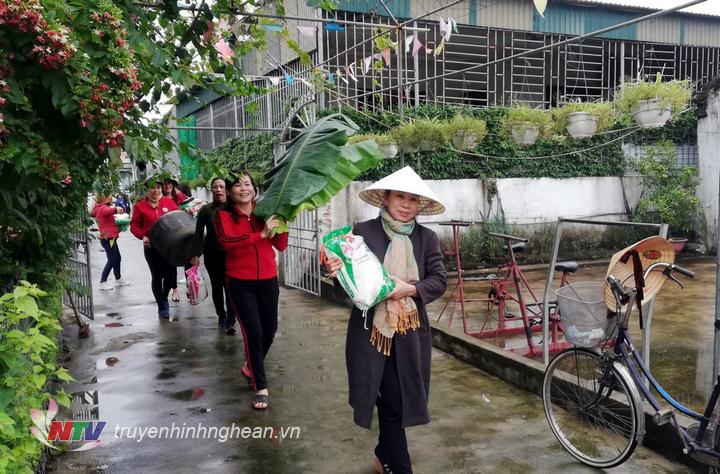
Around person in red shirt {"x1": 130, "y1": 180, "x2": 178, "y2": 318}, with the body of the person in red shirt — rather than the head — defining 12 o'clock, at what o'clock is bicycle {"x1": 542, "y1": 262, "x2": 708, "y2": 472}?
The bicycle is roughly at 11 o'clock from the person in red shirt.

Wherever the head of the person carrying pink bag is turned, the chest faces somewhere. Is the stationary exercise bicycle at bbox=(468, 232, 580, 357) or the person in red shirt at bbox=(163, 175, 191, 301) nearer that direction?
the stationary exercise bicycle

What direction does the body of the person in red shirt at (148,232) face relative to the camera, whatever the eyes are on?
toward the camera

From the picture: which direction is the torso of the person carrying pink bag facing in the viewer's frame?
toward the camera

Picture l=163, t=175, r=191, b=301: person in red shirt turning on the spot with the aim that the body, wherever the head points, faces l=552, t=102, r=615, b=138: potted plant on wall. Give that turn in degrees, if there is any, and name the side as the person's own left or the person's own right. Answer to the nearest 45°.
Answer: approximately 45° to the person's own left

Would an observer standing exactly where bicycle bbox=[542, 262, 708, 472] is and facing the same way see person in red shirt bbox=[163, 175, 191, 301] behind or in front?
in front

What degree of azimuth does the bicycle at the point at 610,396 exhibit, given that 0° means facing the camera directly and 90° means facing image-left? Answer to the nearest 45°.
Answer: approximately 135°
